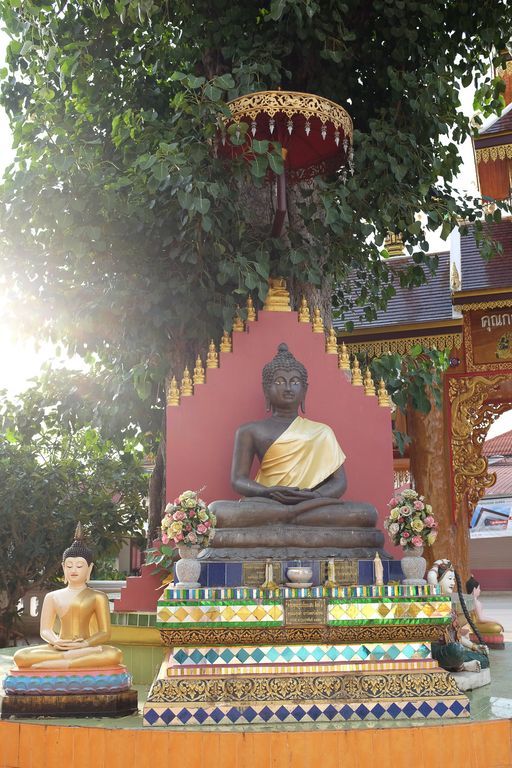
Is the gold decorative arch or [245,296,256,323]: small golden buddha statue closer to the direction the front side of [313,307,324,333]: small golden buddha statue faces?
the small golden buddha statue

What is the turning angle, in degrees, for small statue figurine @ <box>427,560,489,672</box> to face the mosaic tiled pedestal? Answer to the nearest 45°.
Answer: approximately 90° to its right

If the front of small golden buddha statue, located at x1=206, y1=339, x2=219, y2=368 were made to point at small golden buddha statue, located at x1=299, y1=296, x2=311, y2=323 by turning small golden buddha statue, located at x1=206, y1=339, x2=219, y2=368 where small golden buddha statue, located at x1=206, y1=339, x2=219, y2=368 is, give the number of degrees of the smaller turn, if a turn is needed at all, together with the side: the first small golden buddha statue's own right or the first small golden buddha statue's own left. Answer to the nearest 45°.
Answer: approximately 90° to the first small golden buddha statue's own left

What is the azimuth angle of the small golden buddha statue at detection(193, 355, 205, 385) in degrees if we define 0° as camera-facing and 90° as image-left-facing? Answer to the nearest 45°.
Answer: approximately 0°

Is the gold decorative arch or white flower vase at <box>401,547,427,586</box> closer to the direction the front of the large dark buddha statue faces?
the white flower vase
